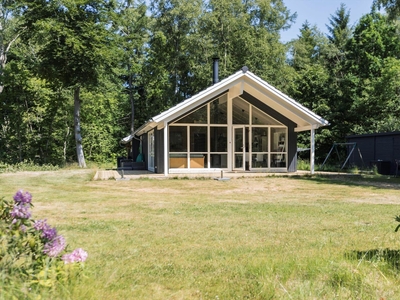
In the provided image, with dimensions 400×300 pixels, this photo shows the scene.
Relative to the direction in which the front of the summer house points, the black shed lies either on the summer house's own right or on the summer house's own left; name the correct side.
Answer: on the summer house's own left

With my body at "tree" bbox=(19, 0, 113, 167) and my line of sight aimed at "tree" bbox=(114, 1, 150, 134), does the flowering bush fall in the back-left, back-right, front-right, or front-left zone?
back-right

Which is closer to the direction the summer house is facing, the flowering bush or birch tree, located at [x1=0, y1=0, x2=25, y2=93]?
the flowering bush

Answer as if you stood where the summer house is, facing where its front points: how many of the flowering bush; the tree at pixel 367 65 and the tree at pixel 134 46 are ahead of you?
1

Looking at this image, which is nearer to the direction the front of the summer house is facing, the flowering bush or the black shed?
the flowering bush

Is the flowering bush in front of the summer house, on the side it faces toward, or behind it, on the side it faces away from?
in front

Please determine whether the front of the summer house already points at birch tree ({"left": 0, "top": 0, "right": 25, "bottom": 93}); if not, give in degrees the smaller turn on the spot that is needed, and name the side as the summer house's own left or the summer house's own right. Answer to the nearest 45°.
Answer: approximately 135° to the summer house's own right

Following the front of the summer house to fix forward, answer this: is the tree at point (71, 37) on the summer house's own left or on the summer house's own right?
on the summer house's own right

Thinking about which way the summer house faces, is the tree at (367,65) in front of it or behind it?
behind

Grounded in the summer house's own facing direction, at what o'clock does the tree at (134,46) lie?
The tree is roughly at 5 o'clock from the summer house.

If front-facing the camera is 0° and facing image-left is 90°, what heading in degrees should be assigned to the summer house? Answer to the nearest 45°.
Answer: approximately 0°

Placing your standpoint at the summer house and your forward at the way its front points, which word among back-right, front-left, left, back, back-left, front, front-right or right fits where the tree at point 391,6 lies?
left
